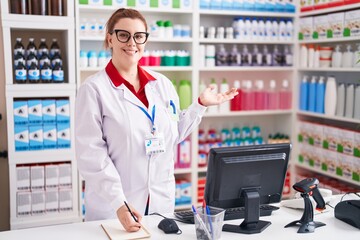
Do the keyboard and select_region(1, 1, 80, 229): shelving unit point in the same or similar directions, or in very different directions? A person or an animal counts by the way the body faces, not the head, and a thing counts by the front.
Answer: very different directions

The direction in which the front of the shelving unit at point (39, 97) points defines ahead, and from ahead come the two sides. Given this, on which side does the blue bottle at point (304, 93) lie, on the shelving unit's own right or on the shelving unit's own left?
on the shelving unit's own left

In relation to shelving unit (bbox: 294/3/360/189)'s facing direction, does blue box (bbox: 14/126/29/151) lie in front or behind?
in front

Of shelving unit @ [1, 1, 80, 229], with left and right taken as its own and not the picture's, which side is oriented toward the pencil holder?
front

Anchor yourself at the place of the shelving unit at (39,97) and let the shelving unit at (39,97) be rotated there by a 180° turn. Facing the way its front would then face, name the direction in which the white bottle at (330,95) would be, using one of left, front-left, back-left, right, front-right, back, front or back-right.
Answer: right

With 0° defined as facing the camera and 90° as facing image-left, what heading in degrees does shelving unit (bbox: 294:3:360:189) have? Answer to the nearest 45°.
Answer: approximately 45°

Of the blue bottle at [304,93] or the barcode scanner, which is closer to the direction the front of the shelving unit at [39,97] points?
the barcode scanner

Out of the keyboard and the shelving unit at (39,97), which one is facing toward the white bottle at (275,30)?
the keyboard

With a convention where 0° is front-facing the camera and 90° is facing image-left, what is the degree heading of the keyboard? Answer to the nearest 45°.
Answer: approximately 180°

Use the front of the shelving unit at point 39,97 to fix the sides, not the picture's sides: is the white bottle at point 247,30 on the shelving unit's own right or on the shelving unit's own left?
on the shelving unit's own left

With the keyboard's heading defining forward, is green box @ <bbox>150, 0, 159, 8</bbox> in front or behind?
in front

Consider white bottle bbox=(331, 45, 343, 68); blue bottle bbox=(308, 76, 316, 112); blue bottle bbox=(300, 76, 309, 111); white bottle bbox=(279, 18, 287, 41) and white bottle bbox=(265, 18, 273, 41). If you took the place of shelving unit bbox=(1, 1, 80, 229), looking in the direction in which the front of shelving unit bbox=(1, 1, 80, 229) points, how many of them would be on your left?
5
